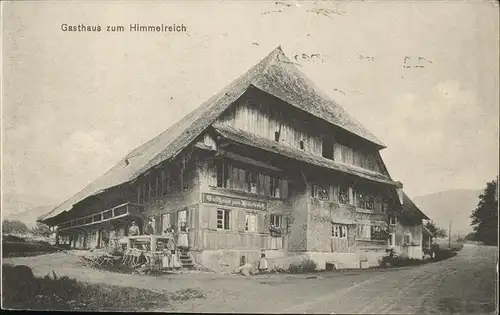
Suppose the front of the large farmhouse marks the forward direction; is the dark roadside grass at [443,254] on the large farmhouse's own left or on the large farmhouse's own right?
on the large farmhouse's own left

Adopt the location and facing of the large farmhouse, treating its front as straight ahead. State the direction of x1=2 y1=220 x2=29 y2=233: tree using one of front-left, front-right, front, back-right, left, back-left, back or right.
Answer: back-right

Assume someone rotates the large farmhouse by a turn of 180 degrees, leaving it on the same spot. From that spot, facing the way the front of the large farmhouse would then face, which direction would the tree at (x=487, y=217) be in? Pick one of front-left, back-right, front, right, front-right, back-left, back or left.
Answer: back-right

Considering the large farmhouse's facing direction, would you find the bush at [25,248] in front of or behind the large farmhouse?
behind
